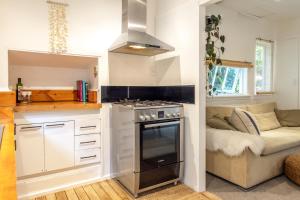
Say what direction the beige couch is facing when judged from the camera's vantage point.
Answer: facing the viewer and to the right of the viewer

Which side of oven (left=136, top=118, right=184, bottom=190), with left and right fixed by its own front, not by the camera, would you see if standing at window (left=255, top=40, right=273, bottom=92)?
left

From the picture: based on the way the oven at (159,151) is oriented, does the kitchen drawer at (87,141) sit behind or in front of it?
behind

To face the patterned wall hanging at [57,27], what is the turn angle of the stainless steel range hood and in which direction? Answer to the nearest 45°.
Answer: approximately 135° to its right

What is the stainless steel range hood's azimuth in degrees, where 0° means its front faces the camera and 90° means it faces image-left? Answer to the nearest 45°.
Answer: approximately 315°

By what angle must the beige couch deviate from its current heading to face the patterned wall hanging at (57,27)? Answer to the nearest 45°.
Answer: approximately 90° to its right

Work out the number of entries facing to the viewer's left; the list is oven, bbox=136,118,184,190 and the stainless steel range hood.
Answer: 0
